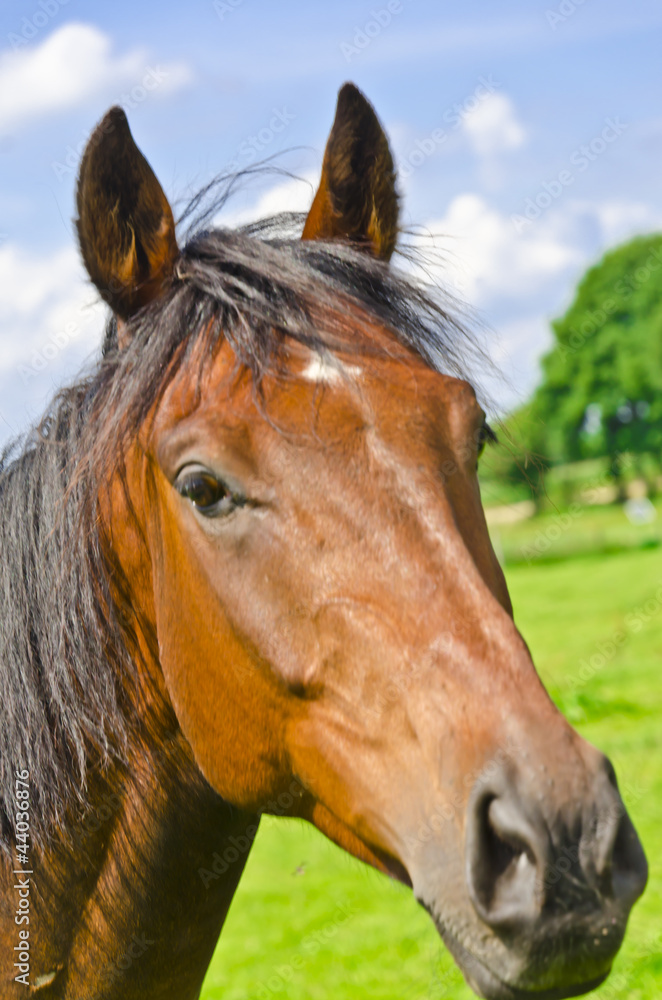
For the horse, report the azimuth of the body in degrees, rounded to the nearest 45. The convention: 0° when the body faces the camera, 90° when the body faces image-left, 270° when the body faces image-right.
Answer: approximately 315°
